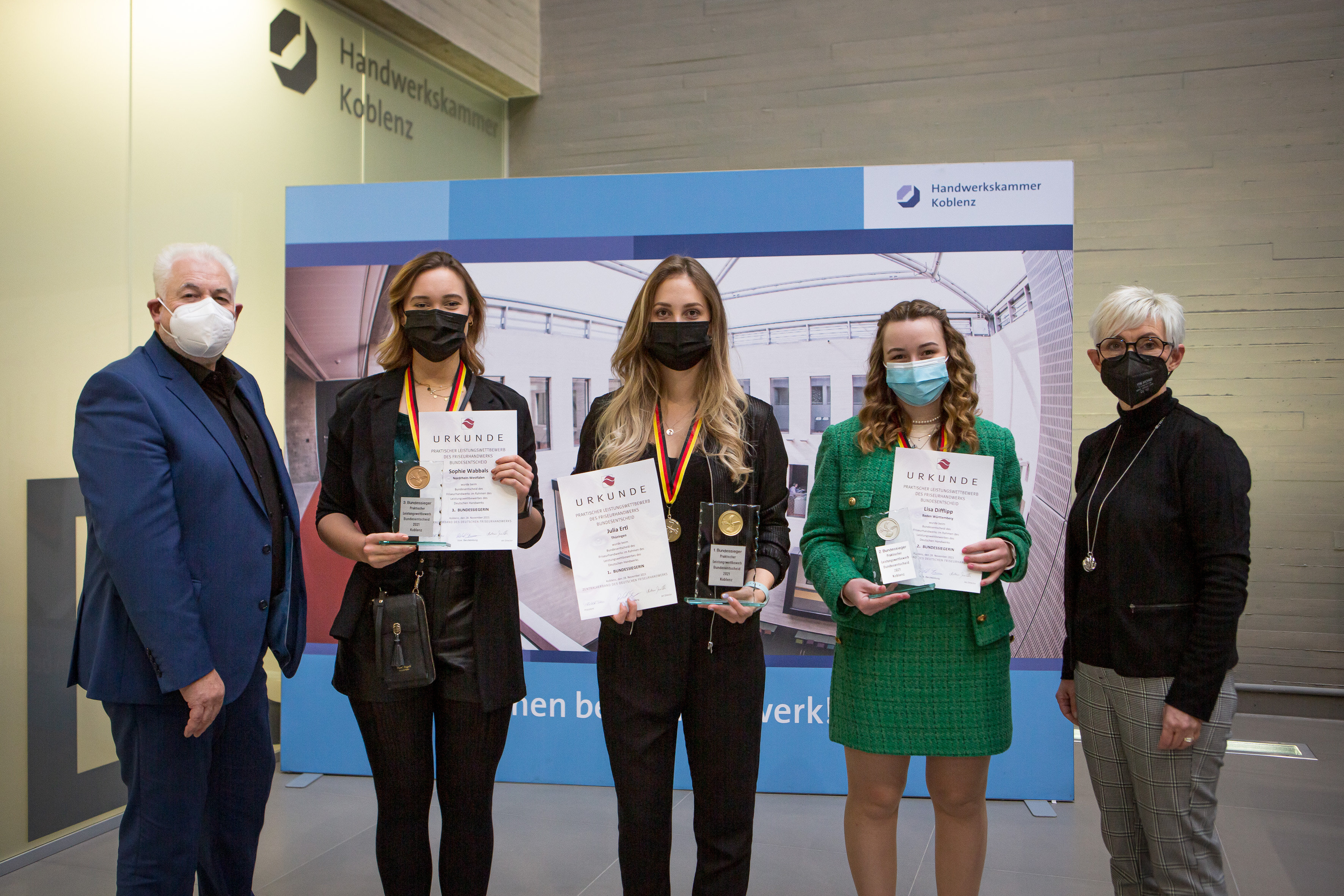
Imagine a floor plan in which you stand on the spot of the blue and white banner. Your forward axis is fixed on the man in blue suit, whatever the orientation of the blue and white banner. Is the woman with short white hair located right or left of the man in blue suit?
left

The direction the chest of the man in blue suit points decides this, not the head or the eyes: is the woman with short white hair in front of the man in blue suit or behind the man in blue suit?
in front

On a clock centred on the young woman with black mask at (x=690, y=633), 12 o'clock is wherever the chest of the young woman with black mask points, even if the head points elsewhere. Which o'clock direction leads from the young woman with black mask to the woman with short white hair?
The woman with short white hair is roughly at 9 o'clock from the young woman with black mask.

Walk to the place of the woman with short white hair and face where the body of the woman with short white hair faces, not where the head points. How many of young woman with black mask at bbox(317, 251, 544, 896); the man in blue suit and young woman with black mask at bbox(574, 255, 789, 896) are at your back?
0

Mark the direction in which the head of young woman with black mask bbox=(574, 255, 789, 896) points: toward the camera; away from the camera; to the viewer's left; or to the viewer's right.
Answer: toward the camera

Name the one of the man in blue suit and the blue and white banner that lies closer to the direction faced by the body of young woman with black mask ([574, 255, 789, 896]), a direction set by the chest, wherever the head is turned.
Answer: the man in blue suit

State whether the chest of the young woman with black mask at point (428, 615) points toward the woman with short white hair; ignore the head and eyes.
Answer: no

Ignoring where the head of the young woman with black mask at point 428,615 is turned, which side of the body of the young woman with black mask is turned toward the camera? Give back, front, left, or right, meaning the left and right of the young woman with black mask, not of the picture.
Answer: front

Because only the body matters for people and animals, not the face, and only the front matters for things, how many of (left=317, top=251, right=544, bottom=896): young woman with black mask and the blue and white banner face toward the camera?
2

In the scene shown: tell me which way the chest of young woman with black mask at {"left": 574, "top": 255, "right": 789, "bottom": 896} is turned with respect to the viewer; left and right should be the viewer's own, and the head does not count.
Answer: facing the viewer

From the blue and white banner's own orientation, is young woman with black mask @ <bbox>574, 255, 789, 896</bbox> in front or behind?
in front

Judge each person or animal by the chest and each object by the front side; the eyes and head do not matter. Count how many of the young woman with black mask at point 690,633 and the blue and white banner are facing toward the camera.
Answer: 2

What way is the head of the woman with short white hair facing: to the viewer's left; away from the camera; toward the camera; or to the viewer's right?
toward the camera

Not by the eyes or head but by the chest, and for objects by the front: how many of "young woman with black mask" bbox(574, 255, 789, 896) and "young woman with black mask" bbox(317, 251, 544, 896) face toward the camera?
2

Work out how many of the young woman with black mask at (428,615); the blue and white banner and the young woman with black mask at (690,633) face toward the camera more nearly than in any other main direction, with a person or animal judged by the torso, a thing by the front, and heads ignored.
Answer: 3
